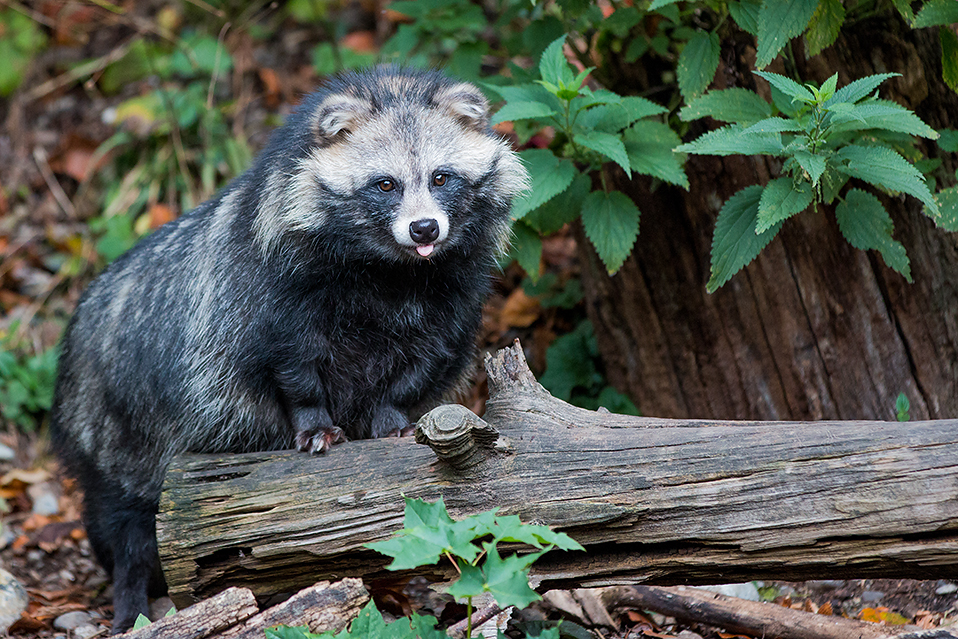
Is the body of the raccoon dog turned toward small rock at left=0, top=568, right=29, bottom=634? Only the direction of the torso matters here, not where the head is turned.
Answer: no

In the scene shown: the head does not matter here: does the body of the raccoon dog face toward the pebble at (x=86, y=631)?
no

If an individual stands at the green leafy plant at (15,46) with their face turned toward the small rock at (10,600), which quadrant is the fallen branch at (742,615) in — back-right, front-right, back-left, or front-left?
front-left

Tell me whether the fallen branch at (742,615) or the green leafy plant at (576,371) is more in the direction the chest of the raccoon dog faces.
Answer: the fallen branch

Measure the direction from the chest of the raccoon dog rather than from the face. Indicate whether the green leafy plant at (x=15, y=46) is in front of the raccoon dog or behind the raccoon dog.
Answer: behind

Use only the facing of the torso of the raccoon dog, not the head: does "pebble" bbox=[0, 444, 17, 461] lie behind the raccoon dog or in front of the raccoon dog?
behind

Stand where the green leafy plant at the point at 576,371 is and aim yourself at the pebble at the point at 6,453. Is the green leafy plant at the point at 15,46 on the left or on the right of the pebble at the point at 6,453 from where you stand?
right

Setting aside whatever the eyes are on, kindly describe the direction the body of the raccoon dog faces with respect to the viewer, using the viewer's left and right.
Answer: facing the viewer and to the right of the viewer

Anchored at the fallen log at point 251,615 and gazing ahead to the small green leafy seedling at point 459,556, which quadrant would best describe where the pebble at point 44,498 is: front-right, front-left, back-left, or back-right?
back-left

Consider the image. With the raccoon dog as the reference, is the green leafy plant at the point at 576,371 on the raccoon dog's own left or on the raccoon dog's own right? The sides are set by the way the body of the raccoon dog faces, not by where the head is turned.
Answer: on the raccoon dog's own left

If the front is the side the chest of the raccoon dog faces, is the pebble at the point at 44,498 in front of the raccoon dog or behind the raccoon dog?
behind

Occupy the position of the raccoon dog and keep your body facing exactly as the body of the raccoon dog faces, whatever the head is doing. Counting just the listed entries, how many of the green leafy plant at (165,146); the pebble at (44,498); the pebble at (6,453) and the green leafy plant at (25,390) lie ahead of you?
0
